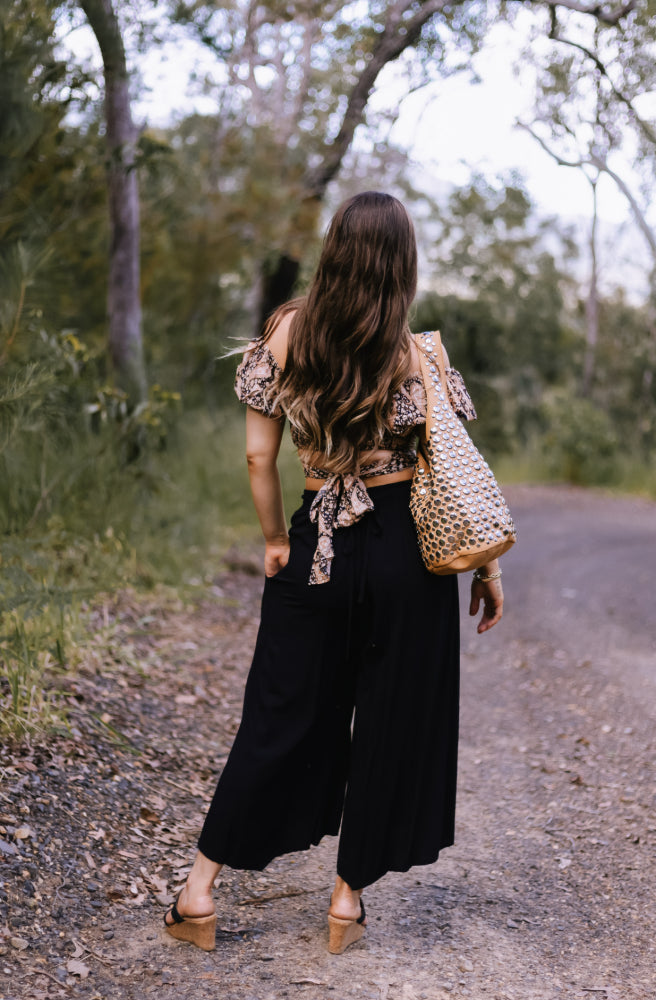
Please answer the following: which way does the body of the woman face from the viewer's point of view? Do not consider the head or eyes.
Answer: away from the camera

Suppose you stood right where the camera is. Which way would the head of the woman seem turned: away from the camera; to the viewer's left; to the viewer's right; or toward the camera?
away from the camera

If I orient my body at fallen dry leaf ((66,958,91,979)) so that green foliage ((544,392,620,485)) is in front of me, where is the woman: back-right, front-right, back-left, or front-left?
front-right

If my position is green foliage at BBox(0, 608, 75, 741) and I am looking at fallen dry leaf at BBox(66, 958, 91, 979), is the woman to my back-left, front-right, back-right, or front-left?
front-left

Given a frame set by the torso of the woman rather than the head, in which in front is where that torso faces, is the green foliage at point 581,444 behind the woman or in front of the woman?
in front

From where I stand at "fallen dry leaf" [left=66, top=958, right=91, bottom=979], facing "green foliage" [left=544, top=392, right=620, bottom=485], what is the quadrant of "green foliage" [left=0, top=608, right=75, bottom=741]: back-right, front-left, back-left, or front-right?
front-left

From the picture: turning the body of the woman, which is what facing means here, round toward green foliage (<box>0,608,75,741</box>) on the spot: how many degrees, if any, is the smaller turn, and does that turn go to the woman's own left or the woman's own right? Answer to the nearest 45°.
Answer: approximately 45° to the woman's own left

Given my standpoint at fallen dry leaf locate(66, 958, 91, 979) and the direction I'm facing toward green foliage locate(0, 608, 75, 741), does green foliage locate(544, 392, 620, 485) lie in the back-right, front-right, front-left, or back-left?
front-right
